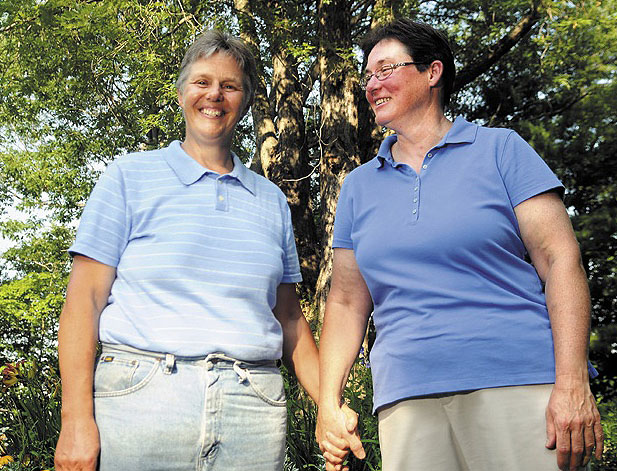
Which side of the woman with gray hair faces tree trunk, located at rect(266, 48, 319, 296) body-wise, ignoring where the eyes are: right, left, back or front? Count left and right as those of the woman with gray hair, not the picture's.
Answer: back

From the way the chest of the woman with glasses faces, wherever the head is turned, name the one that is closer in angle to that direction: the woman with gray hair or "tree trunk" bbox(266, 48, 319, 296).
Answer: the woman with gray hair

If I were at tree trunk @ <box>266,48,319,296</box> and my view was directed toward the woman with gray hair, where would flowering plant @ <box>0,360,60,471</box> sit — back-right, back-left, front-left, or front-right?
front-right

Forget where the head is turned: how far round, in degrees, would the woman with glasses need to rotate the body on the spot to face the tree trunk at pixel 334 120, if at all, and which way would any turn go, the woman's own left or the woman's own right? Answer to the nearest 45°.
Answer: approximately 135° to the woman's own right

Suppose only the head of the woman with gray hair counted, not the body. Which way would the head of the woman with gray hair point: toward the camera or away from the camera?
toward the camera

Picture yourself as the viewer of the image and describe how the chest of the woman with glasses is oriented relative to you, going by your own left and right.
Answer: facing the viewer and to the left of the viewer

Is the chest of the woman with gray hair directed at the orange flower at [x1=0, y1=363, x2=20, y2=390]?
no

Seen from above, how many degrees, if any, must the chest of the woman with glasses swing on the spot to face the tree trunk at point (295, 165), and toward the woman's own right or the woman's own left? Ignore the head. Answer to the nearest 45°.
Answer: approximately 135° to the woman's own right

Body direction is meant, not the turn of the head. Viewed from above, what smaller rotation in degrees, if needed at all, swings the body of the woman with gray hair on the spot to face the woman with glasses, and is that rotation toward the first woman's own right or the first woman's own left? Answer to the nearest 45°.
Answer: approximately 90° to the first woman's own left

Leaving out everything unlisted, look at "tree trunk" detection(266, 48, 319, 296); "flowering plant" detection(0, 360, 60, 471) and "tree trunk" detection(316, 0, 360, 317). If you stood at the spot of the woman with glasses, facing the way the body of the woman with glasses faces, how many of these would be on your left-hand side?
0

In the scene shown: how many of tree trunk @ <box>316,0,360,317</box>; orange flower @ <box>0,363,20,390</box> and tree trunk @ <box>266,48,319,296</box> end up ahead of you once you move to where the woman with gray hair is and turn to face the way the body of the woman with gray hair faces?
0

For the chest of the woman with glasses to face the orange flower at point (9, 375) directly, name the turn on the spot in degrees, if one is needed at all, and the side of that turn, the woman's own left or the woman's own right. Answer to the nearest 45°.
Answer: approximately 90° to the woman's own right

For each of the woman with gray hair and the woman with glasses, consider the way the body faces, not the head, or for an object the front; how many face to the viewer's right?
0

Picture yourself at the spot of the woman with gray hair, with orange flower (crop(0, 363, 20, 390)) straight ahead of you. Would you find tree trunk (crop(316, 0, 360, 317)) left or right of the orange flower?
right

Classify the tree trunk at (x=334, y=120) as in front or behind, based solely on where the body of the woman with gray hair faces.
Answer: behind

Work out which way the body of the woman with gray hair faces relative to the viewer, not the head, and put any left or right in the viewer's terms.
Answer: facing the viewer
